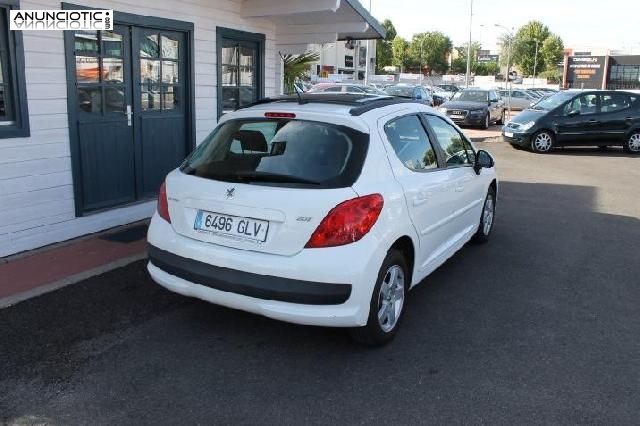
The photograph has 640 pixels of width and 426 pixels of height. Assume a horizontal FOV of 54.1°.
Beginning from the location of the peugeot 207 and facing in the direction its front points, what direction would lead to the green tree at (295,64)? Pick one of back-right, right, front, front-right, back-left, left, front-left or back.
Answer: front-left

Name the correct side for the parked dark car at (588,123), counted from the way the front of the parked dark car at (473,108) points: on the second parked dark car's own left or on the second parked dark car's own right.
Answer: on the second parked dark car's own left

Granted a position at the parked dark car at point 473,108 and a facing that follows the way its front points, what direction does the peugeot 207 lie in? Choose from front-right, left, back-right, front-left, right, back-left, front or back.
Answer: front-left

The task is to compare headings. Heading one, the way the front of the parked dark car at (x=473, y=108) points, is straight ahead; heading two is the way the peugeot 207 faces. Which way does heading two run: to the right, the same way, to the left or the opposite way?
the opposite way

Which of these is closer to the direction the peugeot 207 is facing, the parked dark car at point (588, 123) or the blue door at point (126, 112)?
the parked dark car

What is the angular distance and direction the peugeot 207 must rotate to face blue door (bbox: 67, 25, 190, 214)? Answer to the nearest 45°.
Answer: approximately 90° to its left

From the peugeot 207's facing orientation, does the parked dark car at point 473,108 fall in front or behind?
in front

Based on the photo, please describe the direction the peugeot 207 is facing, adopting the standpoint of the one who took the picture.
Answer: facing away from the viewer and to the right of the viewer
